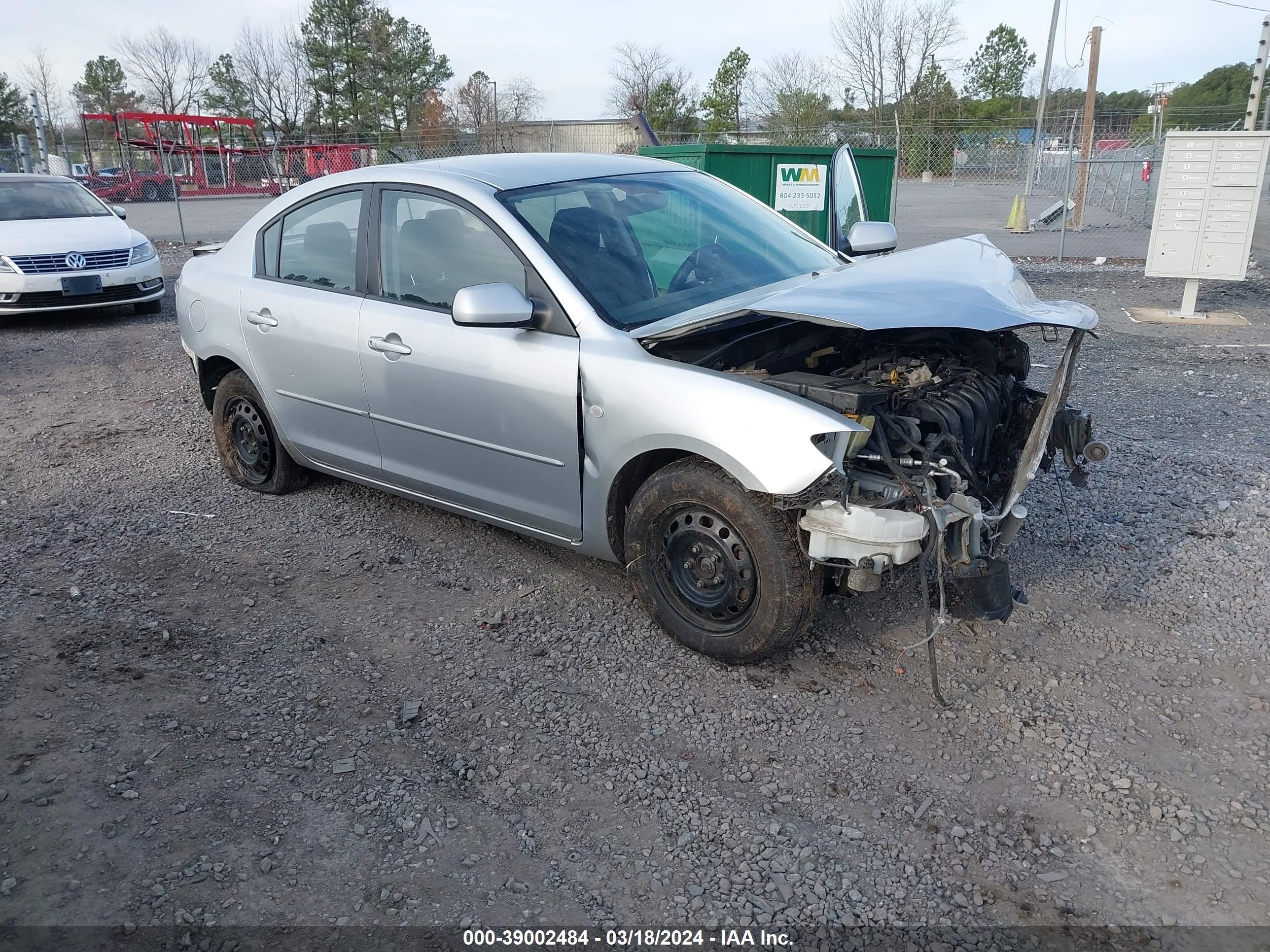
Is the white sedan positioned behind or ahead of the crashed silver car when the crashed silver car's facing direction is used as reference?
behind

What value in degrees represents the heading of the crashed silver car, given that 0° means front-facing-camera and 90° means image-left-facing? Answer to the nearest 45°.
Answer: approximately 315°

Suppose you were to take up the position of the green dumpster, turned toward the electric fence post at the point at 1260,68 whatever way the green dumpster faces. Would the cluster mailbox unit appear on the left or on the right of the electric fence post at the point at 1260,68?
right

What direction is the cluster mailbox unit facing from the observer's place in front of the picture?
facing the viewer

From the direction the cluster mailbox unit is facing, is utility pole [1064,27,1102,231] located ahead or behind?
behind

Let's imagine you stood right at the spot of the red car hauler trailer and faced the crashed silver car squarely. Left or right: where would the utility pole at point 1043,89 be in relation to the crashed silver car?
left

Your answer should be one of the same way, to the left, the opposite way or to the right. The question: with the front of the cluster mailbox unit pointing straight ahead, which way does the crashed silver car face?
to the left

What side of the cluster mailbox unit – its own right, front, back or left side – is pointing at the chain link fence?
back

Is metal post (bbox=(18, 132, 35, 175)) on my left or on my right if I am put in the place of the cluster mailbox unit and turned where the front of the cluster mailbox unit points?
on my right

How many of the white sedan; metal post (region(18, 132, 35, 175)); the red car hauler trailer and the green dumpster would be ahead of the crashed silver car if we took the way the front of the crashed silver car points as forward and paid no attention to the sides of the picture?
0

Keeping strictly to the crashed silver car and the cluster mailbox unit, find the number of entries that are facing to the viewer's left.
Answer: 0

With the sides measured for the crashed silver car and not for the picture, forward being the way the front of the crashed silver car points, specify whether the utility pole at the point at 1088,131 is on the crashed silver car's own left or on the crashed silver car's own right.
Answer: on the crashed silver car's own left

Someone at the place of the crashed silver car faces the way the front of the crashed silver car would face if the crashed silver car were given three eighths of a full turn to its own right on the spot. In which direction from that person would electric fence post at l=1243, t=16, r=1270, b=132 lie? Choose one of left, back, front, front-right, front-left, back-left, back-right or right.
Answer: back-right

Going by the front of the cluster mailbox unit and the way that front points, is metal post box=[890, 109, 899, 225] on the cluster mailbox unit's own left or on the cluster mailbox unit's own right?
on the cluster mailbox unit's own right

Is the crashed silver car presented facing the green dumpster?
no

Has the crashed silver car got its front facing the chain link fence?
no

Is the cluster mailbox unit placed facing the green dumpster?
no

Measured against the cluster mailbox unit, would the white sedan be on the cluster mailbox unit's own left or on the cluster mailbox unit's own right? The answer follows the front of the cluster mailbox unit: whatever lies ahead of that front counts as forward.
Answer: on the cluster mailbox unit's own right

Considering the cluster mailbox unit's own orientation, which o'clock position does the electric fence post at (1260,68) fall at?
The electric fence post is roughly at 6 o'clock from the cluster mailbox unit.
